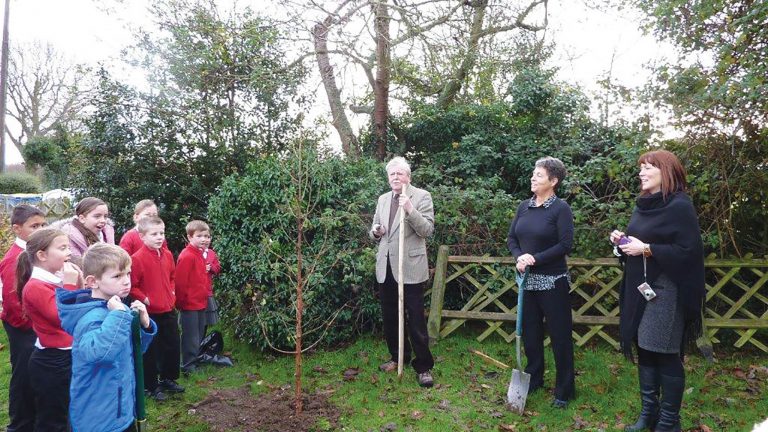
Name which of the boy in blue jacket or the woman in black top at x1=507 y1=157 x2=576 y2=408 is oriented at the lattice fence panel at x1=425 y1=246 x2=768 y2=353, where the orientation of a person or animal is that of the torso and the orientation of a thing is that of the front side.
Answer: the boy in blue jacket

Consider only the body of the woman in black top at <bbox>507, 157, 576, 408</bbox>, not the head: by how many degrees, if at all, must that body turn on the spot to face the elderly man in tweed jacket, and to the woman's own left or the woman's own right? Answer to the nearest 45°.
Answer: approximately 45° to the woman's own right

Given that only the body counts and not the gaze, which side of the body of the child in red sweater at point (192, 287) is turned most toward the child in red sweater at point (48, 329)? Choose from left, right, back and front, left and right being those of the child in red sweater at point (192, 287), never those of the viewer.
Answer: right

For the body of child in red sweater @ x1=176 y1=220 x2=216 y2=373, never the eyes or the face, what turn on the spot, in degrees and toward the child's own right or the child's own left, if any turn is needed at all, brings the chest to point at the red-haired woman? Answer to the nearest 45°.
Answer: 0° — they already face them

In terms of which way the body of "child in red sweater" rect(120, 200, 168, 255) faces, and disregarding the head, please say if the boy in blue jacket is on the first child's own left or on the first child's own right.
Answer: on the first child's own right

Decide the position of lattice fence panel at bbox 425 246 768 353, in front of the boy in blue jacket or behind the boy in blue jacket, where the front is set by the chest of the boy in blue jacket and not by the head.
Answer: in front

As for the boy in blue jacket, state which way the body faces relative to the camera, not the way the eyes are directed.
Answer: to the viewer's right

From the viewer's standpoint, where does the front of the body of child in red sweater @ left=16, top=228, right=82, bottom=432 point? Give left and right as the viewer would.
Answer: facing to the right of the viewer

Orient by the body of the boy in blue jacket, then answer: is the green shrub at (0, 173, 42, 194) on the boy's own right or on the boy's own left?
on the boy's own left

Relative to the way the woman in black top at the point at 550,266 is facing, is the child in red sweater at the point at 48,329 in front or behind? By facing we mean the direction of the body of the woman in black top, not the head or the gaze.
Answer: in front
